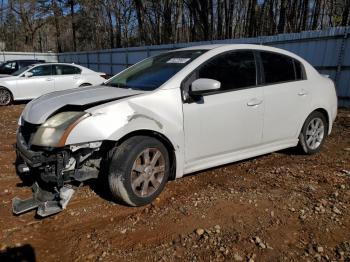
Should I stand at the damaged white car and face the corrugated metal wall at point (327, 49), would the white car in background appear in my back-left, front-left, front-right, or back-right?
front-left

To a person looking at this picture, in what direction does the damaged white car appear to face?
facing the viewer and to the left of the viewer

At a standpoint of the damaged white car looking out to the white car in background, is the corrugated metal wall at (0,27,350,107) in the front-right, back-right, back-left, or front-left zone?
front-right

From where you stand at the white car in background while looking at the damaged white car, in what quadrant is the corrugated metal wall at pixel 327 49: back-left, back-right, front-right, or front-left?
front-left

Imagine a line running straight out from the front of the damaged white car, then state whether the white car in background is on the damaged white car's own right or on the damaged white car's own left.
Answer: on the damaged white car's own right

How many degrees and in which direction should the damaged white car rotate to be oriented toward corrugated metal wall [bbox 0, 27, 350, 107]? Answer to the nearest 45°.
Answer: approximately 180°
